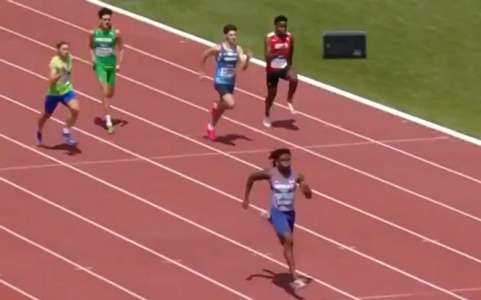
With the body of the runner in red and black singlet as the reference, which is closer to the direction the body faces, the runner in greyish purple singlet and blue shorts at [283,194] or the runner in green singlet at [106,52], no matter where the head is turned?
the runner in greyish purple singlet and blue shorts

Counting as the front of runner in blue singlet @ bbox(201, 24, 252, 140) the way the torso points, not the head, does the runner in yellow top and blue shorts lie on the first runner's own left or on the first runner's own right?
on the first runner's own right

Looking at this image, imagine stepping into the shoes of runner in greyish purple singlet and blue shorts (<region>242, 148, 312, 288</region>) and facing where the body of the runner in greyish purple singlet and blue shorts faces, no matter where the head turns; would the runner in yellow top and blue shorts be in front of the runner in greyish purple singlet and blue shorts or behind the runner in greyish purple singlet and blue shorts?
behind

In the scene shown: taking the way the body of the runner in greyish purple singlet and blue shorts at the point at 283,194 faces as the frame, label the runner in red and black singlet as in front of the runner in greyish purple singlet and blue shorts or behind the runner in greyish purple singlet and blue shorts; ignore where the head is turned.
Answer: behind

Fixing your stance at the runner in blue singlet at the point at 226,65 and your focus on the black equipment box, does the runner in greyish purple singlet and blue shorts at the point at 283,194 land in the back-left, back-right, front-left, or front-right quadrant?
back-right

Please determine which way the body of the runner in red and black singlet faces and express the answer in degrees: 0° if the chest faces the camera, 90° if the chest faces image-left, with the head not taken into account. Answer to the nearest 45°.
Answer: approximately 315°

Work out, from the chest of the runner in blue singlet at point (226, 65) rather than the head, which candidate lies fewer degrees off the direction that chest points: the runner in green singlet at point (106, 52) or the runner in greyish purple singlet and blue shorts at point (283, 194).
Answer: the runner in greyish purple singlet and blue shorts

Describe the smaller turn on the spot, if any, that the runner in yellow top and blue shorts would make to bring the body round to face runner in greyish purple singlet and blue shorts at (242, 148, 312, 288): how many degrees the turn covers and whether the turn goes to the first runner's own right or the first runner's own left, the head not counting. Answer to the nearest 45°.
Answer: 0° — they already face them
